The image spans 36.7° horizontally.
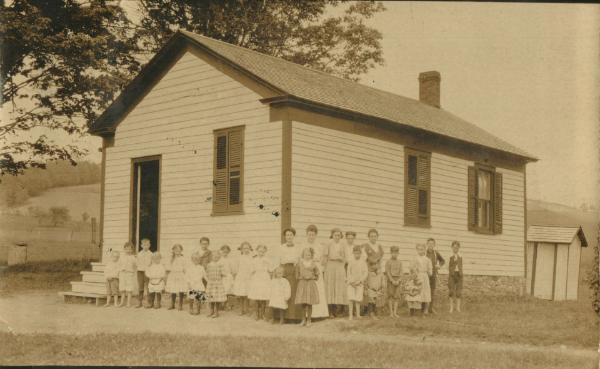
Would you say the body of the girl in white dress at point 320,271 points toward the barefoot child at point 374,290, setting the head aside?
no

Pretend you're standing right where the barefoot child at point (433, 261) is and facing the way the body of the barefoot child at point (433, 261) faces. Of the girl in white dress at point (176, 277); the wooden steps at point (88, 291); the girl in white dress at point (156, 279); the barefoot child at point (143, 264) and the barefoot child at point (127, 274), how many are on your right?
5

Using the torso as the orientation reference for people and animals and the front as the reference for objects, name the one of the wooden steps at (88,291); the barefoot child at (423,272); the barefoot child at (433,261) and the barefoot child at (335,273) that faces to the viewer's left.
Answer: the wooden steps

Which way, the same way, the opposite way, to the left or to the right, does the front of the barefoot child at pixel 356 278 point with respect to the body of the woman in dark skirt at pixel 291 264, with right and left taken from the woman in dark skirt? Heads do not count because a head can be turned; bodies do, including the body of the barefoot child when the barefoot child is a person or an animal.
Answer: the same way

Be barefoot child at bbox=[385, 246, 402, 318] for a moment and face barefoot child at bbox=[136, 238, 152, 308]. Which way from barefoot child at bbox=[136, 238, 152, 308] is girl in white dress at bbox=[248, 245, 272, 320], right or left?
left

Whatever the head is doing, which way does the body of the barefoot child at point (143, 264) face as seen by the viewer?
toward the camera

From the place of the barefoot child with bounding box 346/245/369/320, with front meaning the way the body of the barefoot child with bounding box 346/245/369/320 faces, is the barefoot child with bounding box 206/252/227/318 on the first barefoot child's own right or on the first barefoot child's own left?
on the first barefoot child's own right

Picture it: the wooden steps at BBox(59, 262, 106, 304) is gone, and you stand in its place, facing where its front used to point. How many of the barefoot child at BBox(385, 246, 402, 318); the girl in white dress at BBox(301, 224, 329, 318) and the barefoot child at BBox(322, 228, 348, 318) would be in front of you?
0

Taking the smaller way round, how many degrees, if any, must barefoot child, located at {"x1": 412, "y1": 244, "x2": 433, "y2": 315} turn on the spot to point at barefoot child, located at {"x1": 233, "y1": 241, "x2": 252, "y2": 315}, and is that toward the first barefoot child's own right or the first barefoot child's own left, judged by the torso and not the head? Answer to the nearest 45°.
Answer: approximately 90° to the first barefoot child's own right

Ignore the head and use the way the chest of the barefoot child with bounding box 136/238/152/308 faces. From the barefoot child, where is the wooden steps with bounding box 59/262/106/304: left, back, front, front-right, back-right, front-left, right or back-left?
right

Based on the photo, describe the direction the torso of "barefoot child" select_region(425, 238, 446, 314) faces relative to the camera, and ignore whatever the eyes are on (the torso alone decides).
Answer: toward the camera

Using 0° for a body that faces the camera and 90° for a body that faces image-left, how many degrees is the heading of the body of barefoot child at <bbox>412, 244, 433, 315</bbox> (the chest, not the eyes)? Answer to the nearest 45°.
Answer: approximately 0°

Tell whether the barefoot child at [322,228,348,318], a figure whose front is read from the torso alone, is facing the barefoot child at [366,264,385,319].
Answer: no

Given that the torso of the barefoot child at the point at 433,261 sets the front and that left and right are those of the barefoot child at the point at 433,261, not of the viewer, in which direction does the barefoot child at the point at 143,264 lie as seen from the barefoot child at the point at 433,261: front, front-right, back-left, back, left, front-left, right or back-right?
right

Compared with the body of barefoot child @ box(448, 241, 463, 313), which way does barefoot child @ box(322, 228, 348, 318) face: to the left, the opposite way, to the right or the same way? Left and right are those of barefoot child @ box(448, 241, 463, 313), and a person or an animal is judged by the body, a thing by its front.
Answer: the same way

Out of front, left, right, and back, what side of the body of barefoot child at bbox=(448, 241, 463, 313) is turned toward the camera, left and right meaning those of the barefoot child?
front

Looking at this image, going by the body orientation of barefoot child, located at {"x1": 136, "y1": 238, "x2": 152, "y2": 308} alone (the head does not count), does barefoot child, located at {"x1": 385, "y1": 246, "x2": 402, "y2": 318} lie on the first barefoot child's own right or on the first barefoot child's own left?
on the first barefoot child's own left
